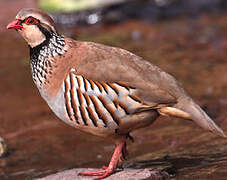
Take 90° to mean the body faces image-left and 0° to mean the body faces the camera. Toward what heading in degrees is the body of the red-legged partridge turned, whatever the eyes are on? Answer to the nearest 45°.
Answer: approximately 90°
